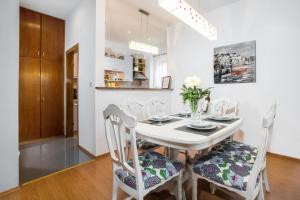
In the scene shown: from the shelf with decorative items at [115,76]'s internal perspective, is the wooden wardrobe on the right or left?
on its right

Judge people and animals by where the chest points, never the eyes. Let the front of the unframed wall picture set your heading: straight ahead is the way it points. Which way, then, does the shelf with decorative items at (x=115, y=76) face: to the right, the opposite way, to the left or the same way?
to the left

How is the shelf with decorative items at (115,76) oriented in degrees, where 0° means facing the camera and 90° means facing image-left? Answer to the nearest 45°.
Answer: approximately 0°

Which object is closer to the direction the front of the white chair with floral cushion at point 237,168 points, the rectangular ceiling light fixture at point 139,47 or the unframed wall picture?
the rectangular ceiling light fixture

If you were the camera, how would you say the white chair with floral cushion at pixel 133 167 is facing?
facing away from the viewer and to the right of the viewer

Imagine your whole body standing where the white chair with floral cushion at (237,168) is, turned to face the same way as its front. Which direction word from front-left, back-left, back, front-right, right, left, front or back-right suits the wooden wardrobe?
front-left

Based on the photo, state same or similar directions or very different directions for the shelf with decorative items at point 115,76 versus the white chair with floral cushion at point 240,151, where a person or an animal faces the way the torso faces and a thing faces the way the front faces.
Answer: very different directions

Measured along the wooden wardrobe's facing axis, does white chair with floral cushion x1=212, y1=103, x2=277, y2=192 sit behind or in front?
in front

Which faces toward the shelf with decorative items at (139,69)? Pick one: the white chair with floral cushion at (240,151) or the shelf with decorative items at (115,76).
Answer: the white chair with floral cushion

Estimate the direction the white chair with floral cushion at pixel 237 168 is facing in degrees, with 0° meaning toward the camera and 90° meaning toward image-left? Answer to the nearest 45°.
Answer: approximately 135°

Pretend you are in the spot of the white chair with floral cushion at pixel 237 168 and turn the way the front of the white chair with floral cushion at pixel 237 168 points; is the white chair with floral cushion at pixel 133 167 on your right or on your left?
on your left
